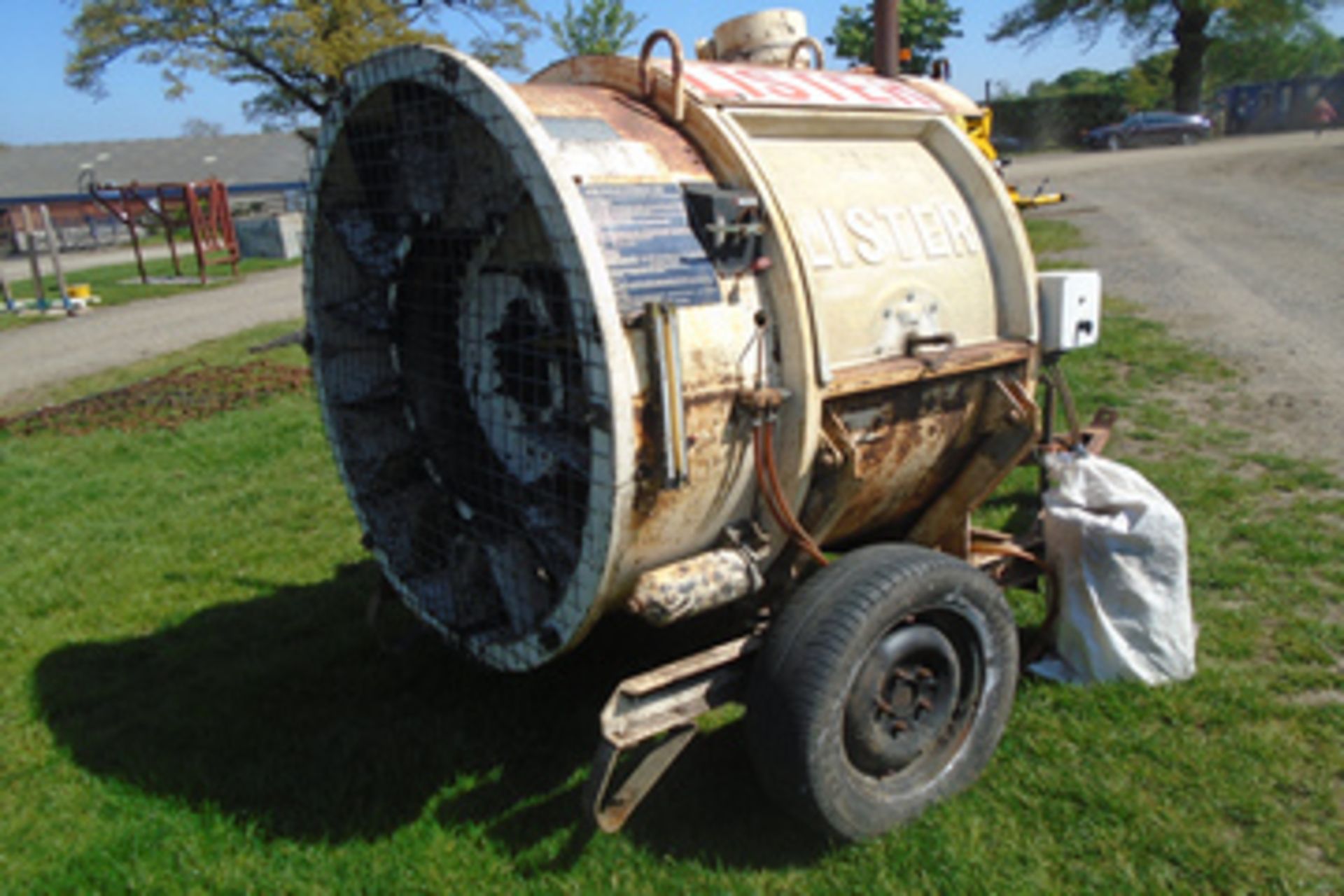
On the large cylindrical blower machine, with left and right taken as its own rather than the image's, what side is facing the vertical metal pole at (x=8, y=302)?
right

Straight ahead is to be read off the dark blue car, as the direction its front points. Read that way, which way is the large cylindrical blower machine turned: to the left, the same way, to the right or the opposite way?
to the left

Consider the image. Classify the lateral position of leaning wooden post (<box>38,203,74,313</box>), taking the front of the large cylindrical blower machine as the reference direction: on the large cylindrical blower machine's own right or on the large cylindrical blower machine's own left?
on the large cylindrical blower machine's own right

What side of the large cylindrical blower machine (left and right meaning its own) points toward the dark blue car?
back

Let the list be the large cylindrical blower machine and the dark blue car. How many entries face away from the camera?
0

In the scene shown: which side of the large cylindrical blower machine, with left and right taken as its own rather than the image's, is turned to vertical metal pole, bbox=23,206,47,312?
right

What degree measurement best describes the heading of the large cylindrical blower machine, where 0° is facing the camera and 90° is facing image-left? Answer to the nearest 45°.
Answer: approximately 45°

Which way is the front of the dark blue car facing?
to the viewer's left

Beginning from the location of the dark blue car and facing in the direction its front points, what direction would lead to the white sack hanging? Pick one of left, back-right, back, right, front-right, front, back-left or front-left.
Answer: left

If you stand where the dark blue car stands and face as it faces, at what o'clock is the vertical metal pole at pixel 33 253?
The vertical metal pole is roughly at 10 o'clock from the dark blue car.
